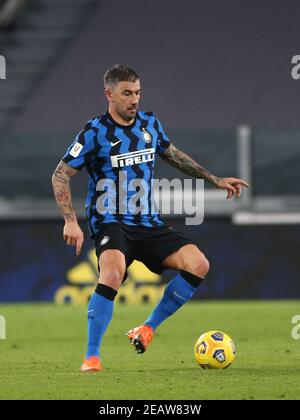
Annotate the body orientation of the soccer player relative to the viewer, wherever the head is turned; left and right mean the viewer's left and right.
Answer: facing the viewer and to the right of the viewer

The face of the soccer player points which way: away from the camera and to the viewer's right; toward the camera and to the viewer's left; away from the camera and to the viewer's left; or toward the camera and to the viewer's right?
toward the camera and to the viewer's right
